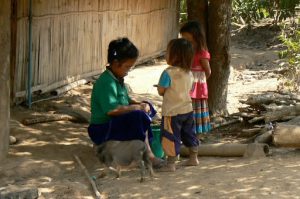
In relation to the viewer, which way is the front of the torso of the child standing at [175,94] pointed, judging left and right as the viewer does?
facing away from the viewer and to the left of the viewer

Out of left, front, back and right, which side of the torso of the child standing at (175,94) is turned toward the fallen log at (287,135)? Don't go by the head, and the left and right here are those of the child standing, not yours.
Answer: right

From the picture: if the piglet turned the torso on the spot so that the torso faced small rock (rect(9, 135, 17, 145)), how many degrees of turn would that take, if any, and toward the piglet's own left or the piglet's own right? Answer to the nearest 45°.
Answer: approximately 45° to the piglet's own right

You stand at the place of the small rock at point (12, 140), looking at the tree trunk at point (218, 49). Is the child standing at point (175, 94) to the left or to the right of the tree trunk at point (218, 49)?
right

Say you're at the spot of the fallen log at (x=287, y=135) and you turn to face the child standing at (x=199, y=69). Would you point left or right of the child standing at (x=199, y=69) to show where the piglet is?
left

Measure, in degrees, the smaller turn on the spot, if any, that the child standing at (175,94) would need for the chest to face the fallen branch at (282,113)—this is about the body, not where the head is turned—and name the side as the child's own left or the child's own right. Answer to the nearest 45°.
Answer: approximately 90° to the child's own right

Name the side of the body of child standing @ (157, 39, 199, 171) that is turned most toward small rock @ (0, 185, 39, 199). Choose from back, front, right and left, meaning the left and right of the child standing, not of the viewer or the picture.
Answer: left

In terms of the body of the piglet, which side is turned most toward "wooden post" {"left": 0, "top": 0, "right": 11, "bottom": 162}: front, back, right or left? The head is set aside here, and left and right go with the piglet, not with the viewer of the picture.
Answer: front

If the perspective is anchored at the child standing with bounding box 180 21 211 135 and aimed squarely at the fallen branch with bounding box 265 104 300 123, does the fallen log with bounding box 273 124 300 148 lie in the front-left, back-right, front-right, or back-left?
front-right
